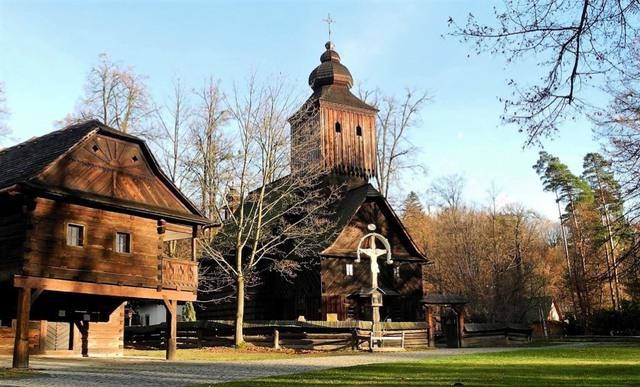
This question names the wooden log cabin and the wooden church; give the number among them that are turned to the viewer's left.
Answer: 0

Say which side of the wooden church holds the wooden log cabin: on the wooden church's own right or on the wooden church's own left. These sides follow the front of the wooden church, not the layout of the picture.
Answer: on the wooden church's own right

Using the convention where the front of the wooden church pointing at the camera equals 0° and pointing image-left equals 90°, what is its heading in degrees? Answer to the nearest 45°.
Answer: approximately 315°

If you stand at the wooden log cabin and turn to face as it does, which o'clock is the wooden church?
The wooden church is roughly at 9 o'clock from the wooden log cabin.

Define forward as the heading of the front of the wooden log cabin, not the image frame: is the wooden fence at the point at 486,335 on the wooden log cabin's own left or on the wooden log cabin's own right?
on the wooden log cabin's own left

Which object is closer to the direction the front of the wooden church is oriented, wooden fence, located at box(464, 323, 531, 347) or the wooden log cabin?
the wooden fence
